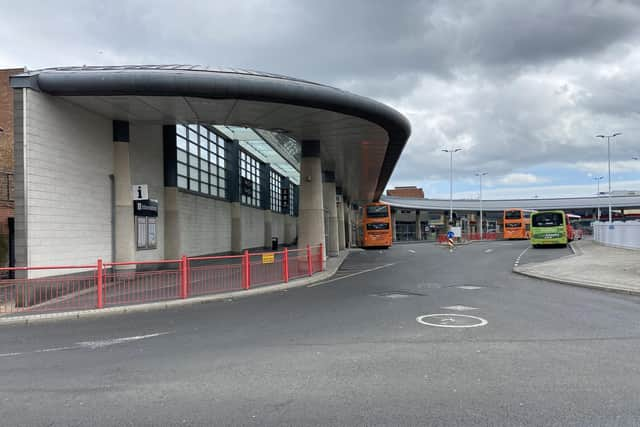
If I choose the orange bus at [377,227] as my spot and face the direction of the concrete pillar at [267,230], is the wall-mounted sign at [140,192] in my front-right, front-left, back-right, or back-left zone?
front-left

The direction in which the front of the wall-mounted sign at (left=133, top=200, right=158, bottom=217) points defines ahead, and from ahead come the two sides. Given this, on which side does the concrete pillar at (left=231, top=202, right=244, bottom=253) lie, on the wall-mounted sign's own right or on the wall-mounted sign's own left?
on the wall-mounted sign's own left

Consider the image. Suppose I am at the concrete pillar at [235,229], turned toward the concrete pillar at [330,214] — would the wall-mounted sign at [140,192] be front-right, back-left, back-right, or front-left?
back-right

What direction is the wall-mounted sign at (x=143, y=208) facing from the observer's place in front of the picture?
facing the viewer and to the right of the viewer

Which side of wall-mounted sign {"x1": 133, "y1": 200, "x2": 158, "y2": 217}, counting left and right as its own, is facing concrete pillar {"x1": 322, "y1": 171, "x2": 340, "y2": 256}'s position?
left

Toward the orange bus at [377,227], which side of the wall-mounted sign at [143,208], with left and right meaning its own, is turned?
left

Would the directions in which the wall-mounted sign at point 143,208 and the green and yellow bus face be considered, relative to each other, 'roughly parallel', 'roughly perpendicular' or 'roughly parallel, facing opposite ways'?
roughly perpendicular

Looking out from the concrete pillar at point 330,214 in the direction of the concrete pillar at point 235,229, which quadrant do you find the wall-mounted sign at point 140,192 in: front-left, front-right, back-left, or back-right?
front-left
